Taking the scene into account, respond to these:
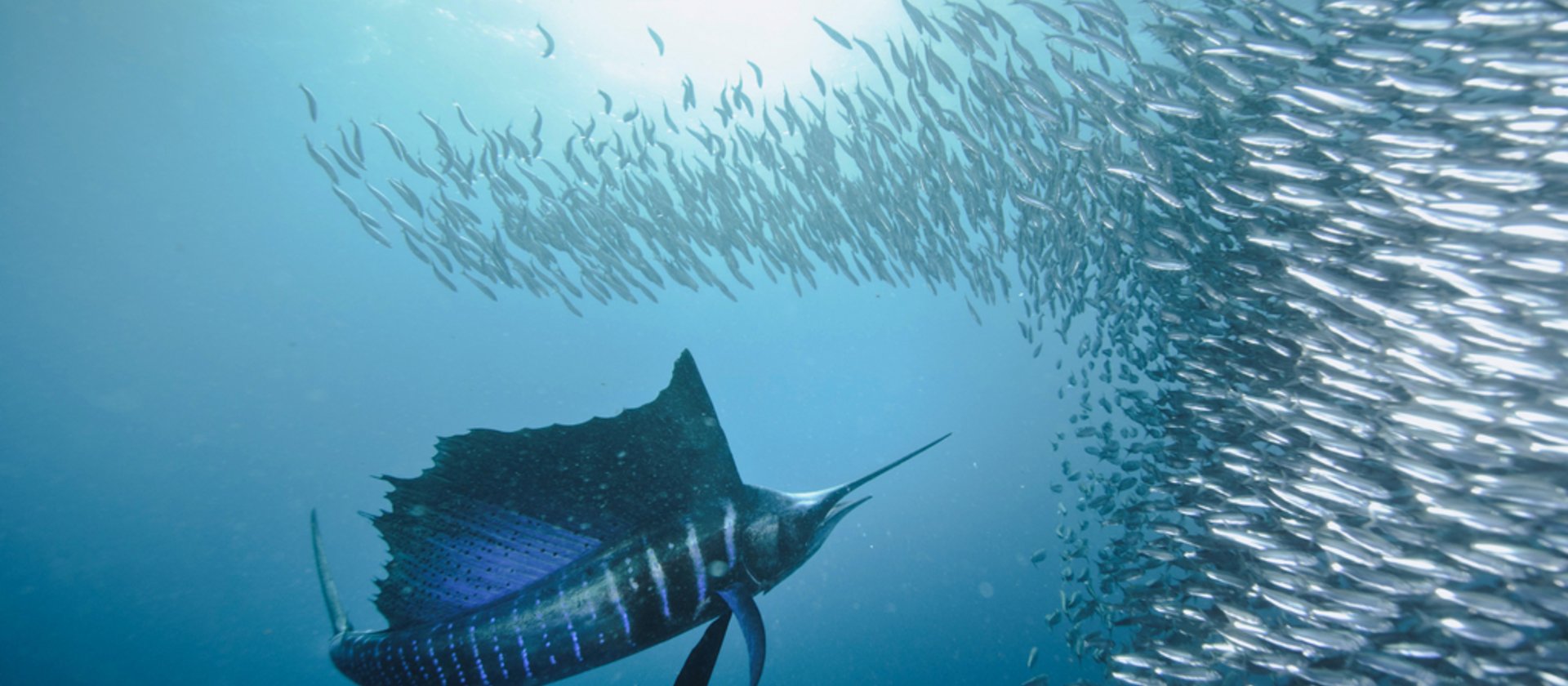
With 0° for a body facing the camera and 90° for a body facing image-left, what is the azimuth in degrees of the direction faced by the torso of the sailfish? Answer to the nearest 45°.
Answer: approximately 270°

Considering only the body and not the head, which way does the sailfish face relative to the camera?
to the viewer's right
